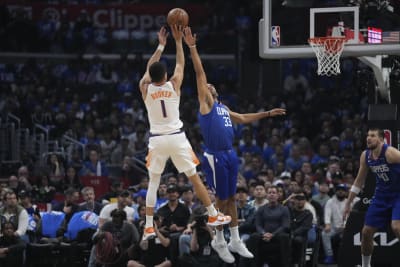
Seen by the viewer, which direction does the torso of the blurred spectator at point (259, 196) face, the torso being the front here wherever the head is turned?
toward the camera

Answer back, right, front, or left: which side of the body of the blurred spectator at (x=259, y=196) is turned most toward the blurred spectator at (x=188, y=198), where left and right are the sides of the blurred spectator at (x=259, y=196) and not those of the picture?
right

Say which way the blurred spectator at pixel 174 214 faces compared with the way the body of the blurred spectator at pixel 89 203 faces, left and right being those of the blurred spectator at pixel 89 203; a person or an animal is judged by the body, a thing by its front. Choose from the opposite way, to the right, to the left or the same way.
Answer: the same way

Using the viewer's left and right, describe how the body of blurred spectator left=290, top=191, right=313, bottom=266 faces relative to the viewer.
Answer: facing the viewer

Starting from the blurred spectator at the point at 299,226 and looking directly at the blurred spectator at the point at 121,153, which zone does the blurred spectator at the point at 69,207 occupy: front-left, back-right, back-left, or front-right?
front-left

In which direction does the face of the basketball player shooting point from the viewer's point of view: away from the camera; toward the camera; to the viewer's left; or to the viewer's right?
away from the camera

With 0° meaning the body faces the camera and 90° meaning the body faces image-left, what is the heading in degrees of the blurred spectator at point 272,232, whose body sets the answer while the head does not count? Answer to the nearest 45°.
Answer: approximately 0°

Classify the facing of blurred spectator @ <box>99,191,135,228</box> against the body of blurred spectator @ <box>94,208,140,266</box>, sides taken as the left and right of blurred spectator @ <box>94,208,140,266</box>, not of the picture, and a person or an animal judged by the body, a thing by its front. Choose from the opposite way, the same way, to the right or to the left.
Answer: the same way

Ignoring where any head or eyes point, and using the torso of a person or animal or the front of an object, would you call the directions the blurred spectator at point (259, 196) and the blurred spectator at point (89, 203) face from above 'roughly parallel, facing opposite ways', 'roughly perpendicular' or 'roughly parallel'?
roughly parallel
